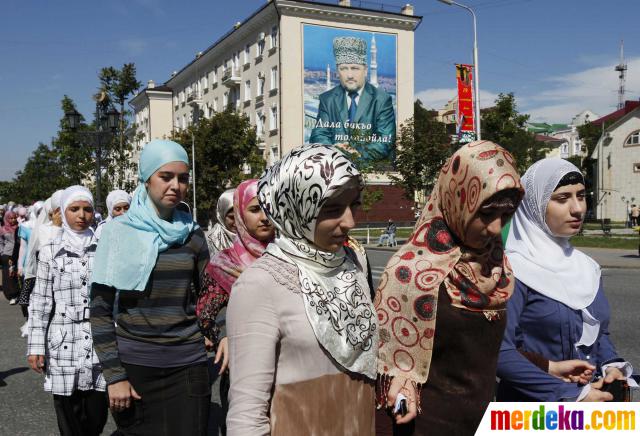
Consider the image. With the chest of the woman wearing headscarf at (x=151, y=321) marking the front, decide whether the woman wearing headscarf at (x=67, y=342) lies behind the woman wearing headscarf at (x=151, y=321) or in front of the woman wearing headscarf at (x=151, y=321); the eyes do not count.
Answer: behind

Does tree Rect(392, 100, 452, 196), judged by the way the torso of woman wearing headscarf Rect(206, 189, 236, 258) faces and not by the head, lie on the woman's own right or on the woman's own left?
on the woman's own left

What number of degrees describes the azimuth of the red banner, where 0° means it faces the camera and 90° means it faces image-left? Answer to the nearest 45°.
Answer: approximately 0°

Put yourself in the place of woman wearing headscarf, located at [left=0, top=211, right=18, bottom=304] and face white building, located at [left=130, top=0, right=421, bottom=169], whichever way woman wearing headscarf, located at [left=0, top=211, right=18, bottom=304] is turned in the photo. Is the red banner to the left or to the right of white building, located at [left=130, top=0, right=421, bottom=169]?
right

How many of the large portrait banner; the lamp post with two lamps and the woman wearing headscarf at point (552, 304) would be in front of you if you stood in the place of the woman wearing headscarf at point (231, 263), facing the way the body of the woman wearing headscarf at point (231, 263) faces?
1

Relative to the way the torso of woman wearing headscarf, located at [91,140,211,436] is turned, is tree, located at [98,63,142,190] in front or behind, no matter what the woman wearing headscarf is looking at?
behind

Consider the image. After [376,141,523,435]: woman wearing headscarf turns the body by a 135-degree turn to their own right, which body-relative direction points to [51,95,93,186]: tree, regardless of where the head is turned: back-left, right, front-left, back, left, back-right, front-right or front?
front-right
